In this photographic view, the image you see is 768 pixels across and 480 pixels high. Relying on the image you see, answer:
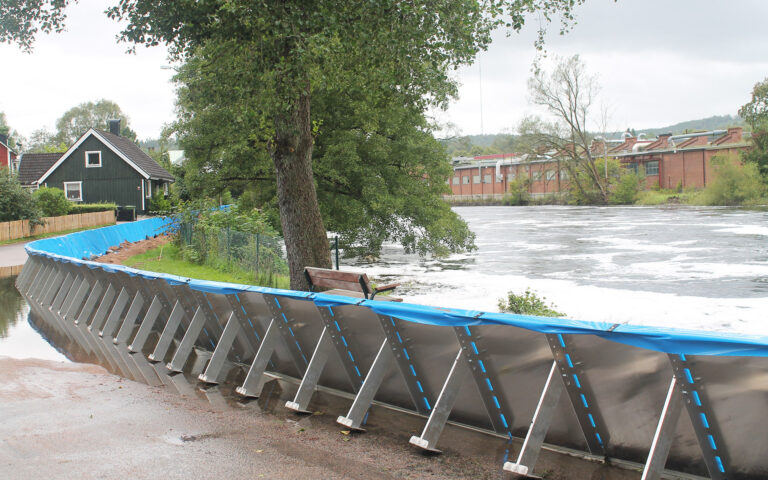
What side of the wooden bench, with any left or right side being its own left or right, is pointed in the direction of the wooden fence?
left

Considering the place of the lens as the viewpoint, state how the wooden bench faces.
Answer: facing away from the viewer and to the right of the viewer

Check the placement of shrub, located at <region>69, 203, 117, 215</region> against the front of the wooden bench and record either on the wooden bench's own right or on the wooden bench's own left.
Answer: on the wooden bench's own left

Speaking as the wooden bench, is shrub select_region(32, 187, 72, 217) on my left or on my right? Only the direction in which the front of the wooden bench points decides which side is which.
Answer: on my left

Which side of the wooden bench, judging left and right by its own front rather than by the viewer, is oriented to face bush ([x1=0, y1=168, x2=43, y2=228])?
left
